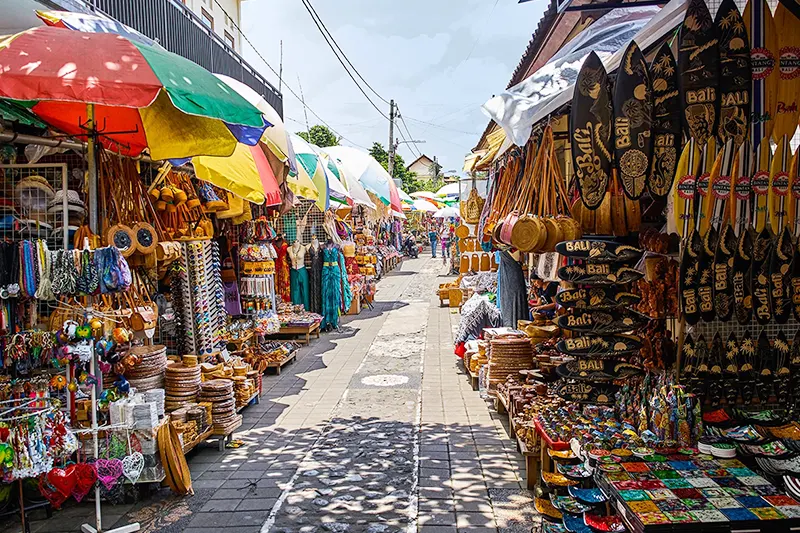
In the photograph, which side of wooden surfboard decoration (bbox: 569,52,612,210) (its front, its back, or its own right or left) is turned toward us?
front

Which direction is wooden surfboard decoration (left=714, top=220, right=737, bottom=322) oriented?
toward the camera

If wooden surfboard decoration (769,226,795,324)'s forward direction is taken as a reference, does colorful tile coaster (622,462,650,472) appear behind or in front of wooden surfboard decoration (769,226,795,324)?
in front

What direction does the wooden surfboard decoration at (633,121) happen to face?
toward the camera

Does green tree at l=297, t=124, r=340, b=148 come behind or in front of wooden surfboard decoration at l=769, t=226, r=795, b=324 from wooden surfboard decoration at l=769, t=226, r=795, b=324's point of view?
behind

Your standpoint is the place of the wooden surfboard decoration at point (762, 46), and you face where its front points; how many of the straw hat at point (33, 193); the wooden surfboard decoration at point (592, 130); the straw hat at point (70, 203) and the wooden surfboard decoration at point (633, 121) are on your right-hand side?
4

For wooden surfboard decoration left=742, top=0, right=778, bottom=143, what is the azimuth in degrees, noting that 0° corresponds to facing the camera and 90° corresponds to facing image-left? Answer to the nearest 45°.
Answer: approximately 0°
